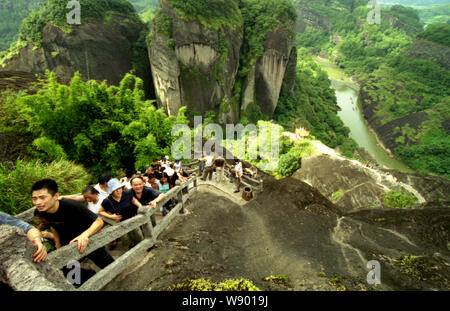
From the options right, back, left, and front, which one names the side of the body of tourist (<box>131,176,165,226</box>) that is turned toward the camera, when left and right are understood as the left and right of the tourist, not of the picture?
front

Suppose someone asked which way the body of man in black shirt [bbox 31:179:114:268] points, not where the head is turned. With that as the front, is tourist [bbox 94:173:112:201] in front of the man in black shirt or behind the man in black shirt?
behind

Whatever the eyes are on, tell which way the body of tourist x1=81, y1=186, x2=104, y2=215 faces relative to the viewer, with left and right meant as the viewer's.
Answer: facing the viewer and to the left of the viewer

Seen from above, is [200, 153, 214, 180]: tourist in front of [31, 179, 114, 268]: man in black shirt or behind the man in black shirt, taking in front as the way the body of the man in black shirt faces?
behind

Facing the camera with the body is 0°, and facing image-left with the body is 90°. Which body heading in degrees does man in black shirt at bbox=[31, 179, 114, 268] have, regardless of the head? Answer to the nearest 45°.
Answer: approximately 45°

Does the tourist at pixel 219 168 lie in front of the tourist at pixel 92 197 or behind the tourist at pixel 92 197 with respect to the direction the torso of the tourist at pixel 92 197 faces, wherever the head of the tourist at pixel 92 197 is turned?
behind

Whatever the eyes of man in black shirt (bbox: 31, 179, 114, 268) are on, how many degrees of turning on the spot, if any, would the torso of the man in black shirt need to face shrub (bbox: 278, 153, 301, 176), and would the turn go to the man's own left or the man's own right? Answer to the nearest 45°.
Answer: approximately 180°
